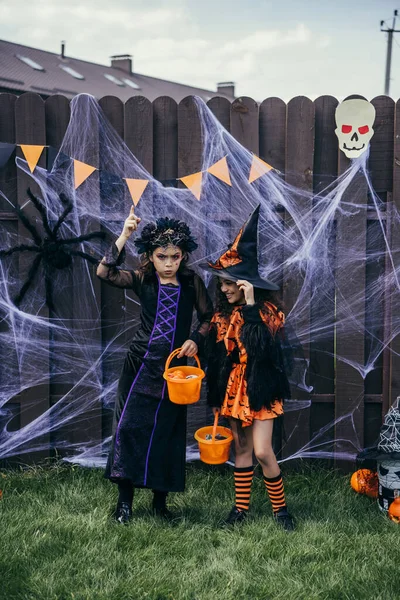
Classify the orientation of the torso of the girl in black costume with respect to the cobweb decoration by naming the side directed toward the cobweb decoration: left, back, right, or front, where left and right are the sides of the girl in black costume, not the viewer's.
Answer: back

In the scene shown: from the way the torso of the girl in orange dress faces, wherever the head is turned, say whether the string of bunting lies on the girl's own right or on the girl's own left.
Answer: on the girl's own right

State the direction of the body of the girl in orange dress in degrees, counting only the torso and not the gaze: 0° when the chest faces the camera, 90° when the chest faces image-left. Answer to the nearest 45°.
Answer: approximately 45°

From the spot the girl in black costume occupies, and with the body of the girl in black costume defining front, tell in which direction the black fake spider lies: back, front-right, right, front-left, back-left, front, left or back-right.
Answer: back-right

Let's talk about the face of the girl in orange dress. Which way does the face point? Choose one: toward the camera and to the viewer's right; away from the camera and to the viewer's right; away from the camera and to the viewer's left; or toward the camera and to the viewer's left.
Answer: toward the camera and to the viewer's left

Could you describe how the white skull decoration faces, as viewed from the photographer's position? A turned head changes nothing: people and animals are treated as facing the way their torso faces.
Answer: facing the viewer

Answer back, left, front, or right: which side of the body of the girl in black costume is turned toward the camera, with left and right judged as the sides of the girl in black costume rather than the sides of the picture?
front

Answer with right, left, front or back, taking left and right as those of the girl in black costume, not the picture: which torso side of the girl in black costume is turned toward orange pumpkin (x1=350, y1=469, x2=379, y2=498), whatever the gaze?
left

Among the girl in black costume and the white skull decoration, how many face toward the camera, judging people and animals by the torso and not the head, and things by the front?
2

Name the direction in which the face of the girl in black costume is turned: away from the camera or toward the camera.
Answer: toward the camera
